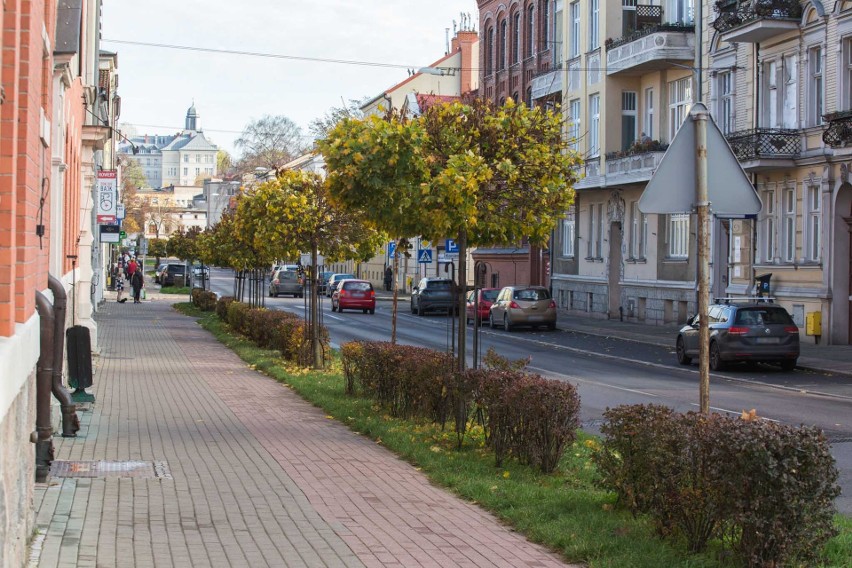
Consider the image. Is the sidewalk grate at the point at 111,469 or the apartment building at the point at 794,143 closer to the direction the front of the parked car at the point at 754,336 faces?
the apartment building

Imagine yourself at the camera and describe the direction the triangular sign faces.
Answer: facing away from the viewer

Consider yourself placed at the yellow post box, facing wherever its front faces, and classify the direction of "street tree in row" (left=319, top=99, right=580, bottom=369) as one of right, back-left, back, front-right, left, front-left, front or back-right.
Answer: front-left

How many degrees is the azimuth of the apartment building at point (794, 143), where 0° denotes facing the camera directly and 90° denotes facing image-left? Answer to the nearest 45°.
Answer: approximately 45°

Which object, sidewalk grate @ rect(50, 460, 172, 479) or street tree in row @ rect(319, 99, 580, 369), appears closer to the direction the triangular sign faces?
the street tree in row

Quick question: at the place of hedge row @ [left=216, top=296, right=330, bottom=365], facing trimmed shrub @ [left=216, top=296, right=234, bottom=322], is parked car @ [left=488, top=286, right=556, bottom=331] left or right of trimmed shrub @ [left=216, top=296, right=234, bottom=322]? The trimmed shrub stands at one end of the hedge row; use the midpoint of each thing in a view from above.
right

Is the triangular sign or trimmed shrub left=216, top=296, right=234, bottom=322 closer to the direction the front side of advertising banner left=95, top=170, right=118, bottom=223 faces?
the triangular sign

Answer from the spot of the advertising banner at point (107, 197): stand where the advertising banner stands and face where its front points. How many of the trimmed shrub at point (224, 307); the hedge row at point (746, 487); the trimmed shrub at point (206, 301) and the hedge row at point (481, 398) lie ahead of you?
2

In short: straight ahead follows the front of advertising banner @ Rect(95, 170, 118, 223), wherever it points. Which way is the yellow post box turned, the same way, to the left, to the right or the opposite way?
to the right

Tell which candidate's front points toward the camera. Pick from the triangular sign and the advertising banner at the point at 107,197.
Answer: the advertising banner

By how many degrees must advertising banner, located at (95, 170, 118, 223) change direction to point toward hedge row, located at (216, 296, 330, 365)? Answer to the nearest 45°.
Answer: approximately 45° to its left

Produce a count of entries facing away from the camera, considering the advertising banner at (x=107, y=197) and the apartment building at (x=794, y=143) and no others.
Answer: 0

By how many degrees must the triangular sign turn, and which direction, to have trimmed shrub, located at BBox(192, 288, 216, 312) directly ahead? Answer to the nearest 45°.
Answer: approximately 45° to its left

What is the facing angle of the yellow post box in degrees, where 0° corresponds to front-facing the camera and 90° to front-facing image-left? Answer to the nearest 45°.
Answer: approximately 45°

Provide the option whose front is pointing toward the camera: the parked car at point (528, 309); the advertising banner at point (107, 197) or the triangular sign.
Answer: the advertising banner

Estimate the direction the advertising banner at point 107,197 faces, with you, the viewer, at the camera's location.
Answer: facing the viewer

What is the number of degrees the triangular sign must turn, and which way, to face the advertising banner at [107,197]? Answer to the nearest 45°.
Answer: approximately 45° to its left

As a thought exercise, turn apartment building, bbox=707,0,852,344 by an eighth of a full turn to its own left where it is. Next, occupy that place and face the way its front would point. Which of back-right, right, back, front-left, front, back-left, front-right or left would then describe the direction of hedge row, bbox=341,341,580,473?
front

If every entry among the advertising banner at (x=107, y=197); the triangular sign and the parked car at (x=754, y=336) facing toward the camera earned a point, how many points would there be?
1

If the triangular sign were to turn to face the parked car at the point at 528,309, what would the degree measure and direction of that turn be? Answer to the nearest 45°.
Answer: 0° — it already faces it

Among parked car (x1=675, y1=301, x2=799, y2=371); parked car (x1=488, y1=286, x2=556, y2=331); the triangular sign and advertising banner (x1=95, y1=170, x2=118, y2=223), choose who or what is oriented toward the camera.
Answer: the advertising banner
